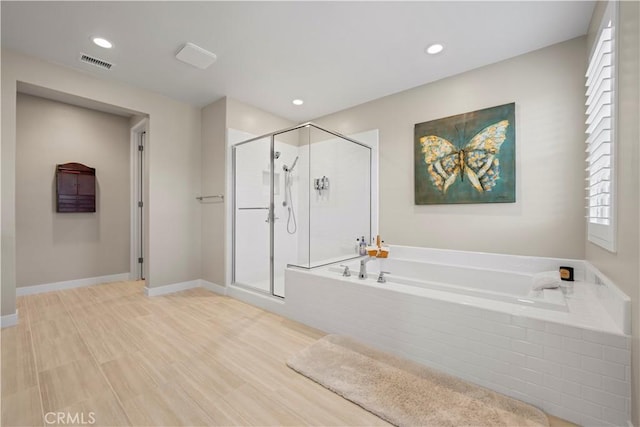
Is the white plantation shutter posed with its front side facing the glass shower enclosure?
yes

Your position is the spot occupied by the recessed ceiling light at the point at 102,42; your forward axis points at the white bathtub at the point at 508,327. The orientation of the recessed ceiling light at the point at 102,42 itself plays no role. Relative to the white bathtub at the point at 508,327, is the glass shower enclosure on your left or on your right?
left

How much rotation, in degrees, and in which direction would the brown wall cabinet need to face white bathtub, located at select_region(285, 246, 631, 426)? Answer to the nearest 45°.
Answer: approximately 45° to its left

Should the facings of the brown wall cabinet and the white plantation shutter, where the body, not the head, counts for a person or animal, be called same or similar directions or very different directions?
very different directions

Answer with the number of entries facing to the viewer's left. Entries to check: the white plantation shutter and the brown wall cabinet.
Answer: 1

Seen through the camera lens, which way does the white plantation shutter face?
facing to the left of the viewer

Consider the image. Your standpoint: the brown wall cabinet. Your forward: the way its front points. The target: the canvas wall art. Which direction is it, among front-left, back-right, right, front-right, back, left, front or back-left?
front-left

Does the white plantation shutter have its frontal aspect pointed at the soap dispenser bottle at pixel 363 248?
yes

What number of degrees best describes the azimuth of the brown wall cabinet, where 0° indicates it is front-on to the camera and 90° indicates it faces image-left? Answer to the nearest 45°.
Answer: approximately 0°
